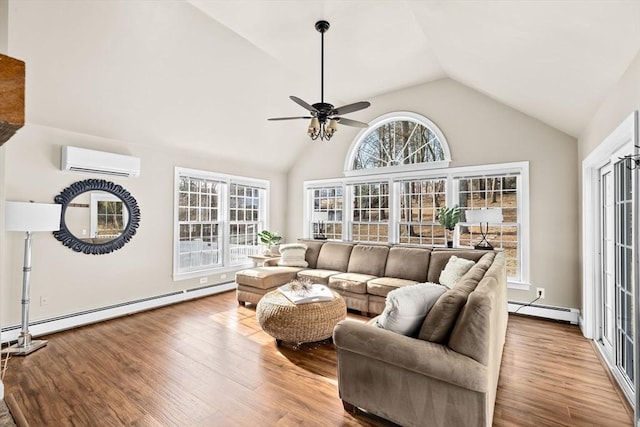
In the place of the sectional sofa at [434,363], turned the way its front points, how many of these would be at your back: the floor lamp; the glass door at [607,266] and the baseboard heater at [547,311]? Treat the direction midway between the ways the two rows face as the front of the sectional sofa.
2

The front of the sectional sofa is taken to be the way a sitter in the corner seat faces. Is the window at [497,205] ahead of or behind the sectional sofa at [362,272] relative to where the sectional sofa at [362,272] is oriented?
behind

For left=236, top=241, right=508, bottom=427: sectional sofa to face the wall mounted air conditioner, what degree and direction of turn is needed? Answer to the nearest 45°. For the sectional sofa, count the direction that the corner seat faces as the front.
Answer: approximately 45° to its right

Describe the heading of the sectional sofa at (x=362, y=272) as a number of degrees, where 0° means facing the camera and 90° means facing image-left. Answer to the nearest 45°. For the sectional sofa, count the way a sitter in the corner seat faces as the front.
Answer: approximately 45°

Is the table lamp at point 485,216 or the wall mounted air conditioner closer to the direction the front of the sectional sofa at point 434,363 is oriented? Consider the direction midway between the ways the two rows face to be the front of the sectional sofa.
the wall mounted air conditioner

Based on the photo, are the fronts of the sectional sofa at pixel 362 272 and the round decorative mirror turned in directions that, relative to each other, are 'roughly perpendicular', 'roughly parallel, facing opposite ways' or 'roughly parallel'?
roughly perpendicular

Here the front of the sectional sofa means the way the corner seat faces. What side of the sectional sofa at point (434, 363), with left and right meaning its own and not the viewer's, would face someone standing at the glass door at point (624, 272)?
back

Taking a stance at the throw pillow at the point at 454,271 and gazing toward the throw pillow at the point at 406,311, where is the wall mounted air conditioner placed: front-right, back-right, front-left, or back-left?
front-right

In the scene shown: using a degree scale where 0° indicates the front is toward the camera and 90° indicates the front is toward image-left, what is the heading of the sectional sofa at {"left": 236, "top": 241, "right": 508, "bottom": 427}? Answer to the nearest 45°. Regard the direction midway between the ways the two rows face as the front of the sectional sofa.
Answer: approximately 45°

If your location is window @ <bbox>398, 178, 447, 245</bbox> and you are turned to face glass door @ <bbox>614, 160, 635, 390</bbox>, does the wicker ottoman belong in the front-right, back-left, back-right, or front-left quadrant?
front-right

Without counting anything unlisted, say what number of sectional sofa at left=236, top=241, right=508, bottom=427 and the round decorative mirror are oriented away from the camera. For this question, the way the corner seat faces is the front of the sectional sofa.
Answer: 0
